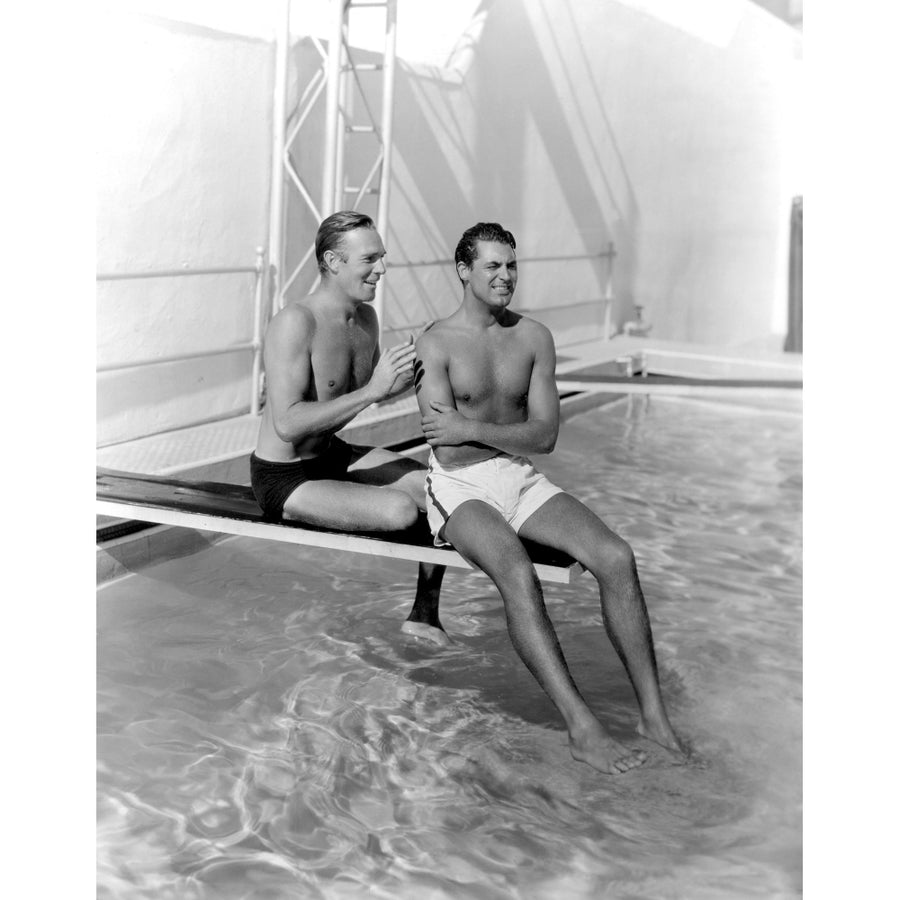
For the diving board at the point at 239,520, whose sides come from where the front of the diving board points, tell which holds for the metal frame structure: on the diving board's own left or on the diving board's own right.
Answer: on the diving board's own left

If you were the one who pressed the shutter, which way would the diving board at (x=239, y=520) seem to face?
facing to the right of the viewer

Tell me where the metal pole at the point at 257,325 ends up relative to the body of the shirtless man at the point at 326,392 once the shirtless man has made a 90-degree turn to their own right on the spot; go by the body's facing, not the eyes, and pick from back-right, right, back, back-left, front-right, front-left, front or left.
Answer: back-right

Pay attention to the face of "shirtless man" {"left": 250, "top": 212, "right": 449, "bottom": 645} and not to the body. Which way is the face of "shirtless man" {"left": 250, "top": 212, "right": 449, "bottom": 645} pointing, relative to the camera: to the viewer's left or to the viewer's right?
to the viewer's right

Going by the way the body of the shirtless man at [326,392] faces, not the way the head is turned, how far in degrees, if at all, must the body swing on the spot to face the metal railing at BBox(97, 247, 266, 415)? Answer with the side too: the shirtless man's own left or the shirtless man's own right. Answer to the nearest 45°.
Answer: approximately 135° to the shirtless man's own left

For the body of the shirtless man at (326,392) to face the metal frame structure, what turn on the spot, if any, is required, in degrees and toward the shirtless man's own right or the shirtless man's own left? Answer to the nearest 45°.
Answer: approximately 135° to the shirtless man's own left

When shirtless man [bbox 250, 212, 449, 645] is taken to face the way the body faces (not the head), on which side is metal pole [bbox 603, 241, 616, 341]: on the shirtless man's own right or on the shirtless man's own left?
on the shirtless man's own left

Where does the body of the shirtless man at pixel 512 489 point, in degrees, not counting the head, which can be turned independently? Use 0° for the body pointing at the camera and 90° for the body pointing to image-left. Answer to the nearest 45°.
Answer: approximately 315°

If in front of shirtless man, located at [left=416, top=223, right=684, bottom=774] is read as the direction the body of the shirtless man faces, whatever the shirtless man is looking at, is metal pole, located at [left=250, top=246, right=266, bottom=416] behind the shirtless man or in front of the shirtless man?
behind

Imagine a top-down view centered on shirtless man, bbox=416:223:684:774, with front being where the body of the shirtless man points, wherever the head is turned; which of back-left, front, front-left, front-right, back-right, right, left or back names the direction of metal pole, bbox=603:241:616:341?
back-left

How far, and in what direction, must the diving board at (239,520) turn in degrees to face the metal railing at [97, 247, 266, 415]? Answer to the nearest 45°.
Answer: approximately 90° to its left
